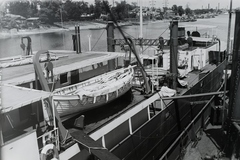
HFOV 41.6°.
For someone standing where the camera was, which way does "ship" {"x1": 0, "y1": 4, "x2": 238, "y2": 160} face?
facing away from the viewer and to the right of the viewer
